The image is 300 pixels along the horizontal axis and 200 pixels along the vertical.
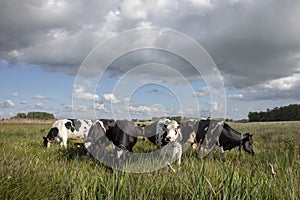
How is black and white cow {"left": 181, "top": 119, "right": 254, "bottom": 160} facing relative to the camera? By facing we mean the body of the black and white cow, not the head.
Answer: to the viewer's right

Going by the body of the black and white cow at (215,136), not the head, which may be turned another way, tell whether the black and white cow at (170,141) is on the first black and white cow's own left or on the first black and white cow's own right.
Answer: on the first black and white cow's own right

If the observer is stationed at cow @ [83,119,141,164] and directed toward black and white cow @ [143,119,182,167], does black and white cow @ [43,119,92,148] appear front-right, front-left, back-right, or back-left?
back-left

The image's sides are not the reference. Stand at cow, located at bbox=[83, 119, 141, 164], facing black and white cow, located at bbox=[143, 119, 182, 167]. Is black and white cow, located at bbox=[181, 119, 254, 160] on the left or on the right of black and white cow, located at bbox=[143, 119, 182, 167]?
left

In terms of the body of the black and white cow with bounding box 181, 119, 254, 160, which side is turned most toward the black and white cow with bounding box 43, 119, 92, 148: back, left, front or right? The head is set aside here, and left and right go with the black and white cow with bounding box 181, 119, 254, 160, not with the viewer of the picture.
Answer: back
